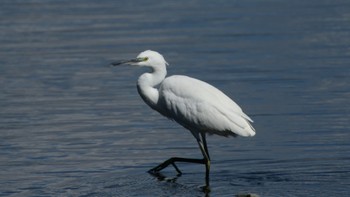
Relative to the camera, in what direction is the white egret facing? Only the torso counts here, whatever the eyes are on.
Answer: to the viewer's left
